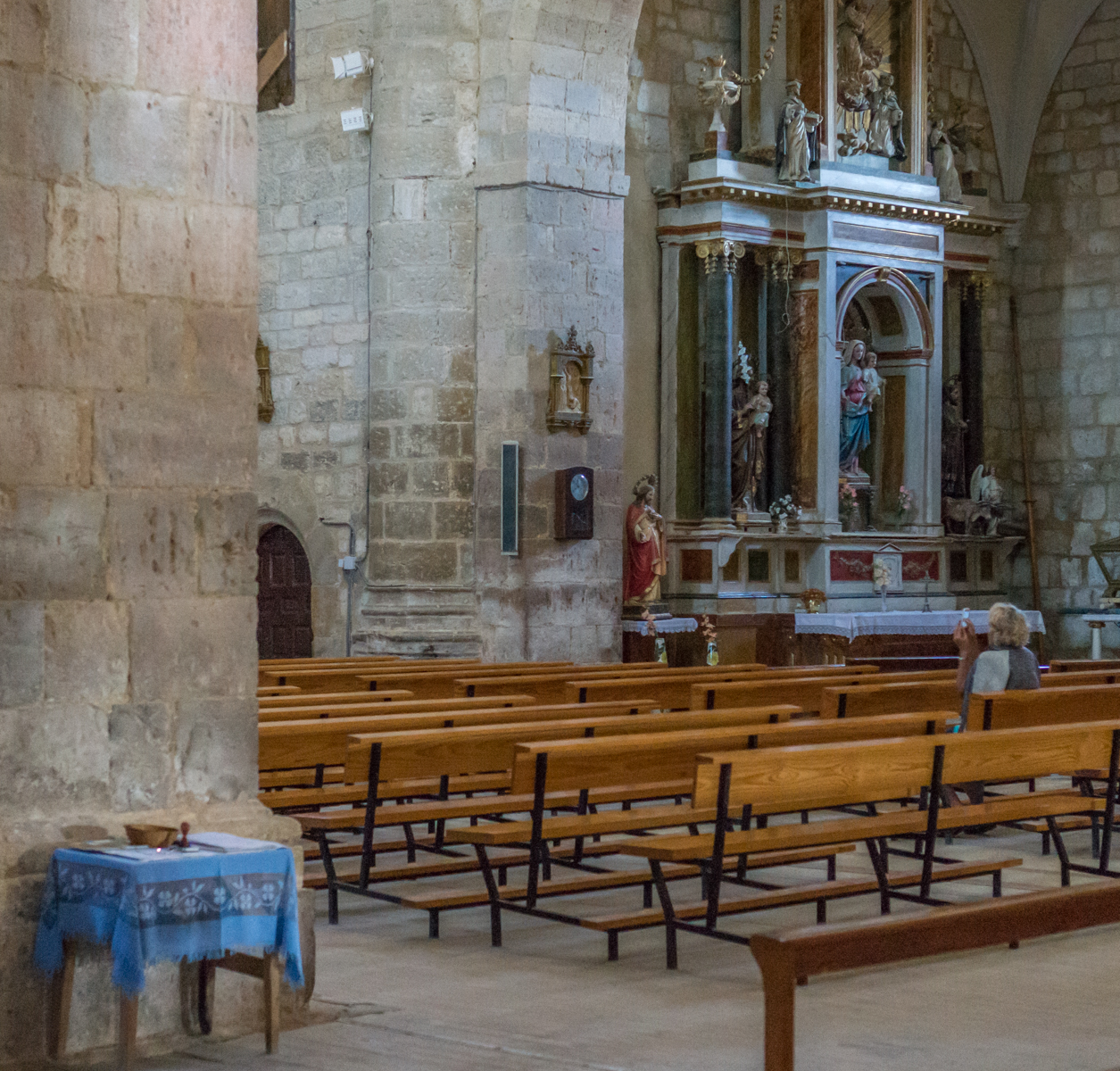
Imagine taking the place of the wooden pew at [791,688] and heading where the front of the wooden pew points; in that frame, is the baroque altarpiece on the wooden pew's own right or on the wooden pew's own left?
on the wooden pew's own right

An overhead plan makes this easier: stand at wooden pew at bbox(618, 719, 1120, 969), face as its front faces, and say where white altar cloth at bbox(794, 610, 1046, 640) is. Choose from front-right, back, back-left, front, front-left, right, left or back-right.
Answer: front-right

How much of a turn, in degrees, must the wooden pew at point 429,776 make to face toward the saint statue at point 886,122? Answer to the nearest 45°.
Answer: approximately 45° to its right

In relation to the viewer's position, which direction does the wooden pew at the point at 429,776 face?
facing away from the viewer and to the left of the viewer

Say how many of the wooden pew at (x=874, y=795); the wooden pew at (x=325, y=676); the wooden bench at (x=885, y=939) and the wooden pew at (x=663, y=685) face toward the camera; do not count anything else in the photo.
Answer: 0

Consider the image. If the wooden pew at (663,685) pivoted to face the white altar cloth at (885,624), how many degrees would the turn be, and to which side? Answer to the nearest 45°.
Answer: approximately 45° to its right

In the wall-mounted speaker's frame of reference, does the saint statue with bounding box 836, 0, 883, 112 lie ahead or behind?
behind

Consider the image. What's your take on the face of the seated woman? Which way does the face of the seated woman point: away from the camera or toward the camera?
away from the camera

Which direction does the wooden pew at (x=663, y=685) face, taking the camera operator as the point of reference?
facing away from the viewer and to the left of the viewer

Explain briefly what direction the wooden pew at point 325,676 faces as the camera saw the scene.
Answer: facing away from the viewer and to the left of the viewer
